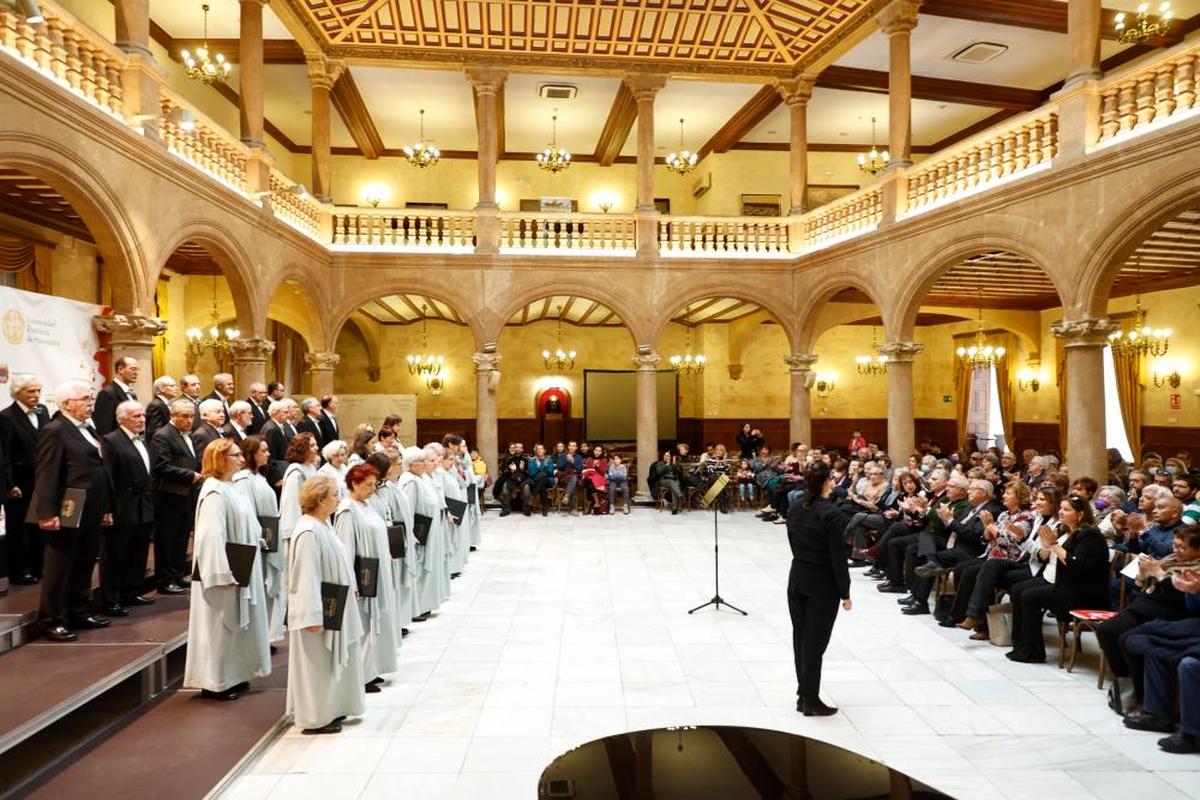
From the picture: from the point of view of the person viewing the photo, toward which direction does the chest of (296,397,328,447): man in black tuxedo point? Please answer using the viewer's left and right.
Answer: facing to the right of the viewer

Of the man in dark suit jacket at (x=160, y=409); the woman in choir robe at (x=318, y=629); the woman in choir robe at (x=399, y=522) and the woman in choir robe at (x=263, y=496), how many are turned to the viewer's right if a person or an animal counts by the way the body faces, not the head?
4

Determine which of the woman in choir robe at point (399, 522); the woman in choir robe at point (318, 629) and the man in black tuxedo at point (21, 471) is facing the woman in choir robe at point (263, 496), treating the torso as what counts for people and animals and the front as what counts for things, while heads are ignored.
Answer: the man in black tuxedo

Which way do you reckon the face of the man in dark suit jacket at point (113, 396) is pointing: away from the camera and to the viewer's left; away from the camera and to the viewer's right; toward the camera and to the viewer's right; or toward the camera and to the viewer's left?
toward the camera and to the viewer's right

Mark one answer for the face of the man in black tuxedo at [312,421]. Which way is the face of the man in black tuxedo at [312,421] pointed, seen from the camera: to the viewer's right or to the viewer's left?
to the viewer's right

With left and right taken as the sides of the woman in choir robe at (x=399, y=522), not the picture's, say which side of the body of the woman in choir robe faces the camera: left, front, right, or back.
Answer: right

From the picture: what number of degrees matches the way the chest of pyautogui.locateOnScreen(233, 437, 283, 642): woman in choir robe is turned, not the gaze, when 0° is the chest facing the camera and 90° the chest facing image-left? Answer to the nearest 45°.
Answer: approximately 270°

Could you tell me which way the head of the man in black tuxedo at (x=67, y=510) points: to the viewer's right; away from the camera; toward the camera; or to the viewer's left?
to the viewer's right

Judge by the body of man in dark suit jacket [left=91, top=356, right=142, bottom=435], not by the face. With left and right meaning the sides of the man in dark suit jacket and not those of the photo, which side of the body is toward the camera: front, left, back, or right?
right

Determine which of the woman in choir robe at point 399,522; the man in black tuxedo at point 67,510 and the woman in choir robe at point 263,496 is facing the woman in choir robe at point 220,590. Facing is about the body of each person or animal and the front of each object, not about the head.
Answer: the man in black tuxedo

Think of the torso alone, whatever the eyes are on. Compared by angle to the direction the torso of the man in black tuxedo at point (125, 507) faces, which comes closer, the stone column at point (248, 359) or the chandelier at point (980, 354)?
the chandelier

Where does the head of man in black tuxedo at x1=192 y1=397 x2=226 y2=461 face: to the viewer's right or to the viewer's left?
to the viewer's right

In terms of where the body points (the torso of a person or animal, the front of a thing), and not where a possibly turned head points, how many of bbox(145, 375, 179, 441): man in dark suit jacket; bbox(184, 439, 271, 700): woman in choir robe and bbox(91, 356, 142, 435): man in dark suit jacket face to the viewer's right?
3

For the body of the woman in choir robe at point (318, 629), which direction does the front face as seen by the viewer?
to the viewer's right

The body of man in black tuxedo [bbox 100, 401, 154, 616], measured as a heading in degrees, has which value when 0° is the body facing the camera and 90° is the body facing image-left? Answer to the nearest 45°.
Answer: approximately 315°

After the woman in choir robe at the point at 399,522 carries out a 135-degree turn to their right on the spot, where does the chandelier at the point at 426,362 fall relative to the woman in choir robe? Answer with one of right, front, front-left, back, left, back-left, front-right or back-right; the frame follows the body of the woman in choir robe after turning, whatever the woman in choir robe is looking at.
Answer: back-right
